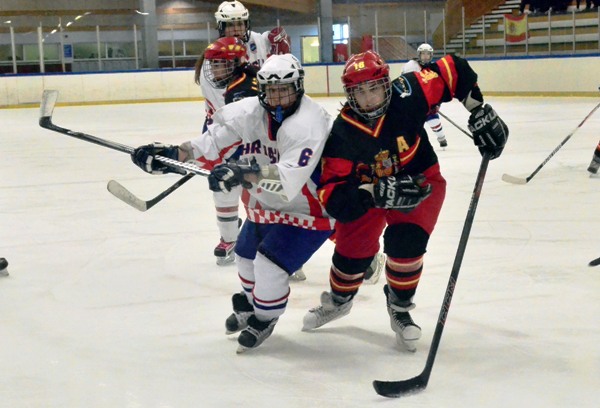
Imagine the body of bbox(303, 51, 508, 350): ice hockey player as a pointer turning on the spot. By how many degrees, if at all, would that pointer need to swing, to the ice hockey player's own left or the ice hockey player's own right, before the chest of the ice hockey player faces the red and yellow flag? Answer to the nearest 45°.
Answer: approximately 180°

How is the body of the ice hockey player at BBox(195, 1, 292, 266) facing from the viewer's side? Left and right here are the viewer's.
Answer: facing the viewer and to the left of the viewer

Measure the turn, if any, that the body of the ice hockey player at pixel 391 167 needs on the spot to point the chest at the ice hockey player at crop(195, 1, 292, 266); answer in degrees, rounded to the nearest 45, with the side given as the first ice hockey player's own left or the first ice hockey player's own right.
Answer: approximately 135° to the first ice hockey player's own right

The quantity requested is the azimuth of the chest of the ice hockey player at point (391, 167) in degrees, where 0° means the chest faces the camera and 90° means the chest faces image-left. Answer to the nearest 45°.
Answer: approximately 0°

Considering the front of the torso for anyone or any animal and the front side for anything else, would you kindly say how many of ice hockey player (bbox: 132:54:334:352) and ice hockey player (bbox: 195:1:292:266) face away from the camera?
0

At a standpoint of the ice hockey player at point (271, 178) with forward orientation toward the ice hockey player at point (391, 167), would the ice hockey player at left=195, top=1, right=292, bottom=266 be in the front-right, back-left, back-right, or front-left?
back-left

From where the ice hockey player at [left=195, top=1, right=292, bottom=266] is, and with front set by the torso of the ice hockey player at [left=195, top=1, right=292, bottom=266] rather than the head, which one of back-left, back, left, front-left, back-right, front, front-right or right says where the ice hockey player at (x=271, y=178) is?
front-left

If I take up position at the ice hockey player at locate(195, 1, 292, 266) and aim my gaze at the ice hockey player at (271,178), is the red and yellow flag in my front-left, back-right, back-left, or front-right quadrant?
back-left
